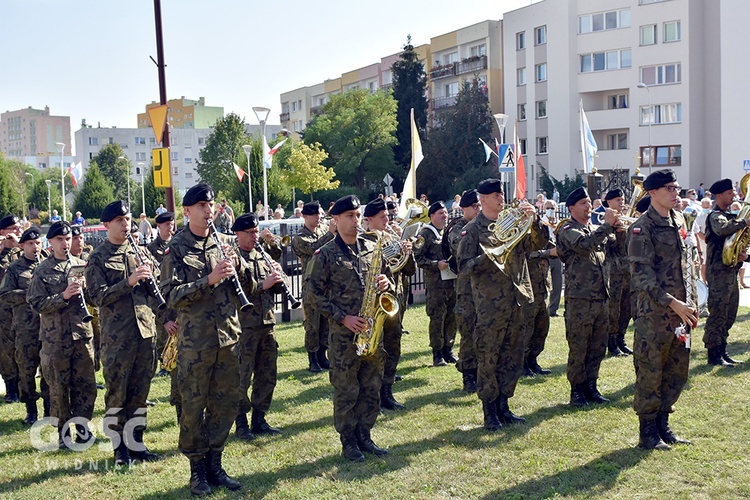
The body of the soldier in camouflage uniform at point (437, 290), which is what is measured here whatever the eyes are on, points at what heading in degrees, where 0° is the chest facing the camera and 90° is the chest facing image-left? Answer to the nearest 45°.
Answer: approximately 315°

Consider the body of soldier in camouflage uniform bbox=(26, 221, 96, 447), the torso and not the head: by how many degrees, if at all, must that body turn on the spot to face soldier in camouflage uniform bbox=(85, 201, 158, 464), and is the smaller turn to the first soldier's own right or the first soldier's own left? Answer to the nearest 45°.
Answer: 0° — they already face them

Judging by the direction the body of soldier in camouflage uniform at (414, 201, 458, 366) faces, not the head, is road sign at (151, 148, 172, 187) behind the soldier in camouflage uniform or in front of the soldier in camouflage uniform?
behind

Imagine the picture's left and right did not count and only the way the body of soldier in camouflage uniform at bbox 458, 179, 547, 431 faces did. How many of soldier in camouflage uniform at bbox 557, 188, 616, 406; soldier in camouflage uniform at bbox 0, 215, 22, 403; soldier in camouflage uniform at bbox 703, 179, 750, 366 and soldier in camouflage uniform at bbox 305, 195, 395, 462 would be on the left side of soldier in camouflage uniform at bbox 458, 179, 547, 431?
2

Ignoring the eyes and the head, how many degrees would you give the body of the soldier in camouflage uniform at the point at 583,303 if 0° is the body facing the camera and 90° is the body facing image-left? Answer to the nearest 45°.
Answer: approximately 315°

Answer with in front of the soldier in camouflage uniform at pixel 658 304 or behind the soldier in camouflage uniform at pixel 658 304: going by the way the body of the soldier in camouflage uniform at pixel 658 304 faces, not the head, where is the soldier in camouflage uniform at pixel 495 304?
behind

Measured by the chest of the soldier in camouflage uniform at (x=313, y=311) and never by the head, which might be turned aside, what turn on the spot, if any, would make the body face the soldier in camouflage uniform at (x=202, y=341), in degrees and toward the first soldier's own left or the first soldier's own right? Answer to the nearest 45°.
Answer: approximately 45° to the first soldier's own right
